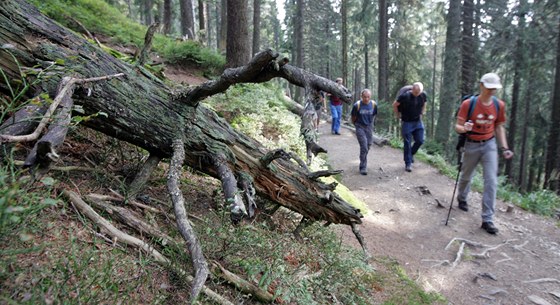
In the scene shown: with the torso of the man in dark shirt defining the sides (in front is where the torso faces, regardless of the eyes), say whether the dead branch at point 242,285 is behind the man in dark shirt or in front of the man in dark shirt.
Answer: in front

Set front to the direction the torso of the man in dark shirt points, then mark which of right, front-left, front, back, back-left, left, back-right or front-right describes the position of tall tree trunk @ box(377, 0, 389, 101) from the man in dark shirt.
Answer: back

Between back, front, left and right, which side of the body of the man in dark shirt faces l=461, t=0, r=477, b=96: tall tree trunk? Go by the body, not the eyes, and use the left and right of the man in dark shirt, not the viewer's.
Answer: back

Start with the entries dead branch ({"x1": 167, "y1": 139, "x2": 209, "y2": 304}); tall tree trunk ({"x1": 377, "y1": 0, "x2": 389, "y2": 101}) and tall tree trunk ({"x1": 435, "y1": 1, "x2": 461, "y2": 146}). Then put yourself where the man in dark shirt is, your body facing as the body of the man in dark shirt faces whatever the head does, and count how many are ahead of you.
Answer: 1

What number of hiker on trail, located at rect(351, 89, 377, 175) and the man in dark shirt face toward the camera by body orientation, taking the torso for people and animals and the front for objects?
2

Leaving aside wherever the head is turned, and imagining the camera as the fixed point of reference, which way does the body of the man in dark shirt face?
toward the camera

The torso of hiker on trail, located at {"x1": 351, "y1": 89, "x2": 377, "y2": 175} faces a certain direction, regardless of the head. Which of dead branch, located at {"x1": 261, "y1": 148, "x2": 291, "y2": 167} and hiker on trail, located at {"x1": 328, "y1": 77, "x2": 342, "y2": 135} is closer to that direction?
the dead branch

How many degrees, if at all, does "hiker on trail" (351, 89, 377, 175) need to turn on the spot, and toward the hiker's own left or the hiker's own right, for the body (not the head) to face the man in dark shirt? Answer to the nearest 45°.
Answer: approximately 90° to the hiker's own left

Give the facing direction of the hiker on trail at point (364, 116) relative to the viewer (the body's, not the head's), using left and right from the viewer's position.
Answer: facing the viewer

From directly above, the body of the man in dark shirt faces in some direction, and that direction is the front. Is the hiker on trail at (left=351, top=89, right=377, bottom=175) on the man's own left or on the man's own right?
on the man's own right

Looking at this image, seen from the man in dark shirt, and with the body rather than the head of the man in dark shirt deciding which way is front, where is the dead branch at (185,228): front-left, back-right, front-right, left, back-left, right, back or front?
front
